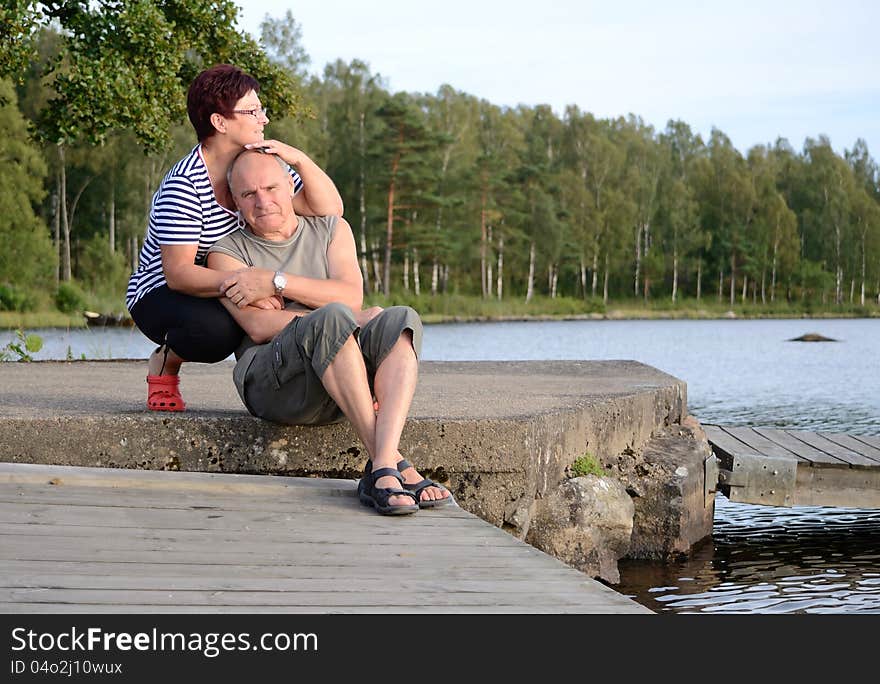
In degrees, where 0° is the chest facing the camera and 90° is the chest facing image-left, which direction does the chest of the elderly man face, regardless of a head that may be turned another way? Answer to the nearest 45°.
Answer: approximately 315°

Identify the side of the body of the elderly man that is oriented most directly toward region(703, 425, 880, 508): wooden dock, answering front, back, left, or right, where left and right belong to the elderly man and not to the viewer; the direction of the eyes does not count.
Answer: left

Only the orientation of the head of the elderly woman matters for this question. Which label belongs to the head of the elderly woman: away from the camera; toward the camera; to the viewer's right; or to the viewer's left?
to the viewer's right

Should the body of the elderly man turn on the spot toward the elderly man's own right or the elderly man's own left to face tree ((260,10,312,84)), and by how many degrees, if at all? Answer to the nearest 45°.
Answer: approximately 135° to the elderly man's own left
